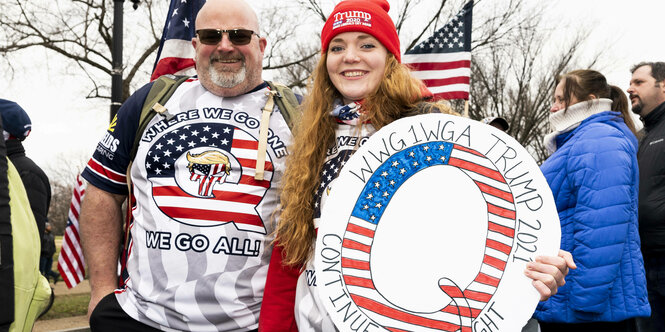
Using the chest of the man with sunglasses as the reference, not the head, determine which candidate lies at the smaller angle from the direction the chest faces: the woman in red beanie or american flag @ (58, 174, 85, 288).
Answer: the woman in red beanie

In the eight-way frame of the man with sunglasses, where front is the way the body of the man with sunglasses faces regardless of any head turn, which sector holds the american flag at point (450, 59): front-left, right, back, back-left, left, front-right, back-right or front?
back-left

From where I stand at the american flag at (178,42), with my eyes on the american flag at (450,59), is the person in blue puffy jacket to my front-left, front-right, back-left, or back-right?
front-right

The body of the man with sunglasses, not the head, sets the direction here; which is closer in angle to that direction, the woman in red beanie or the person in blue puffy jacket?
the woman in red beanie

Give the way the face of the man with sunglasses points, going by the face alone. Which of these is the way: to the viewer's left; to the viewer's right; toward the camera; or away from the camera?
toward the camera

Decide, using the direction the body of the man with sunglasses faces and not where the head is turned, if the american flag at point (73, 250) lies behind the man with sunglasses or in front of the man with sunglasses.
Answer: behind

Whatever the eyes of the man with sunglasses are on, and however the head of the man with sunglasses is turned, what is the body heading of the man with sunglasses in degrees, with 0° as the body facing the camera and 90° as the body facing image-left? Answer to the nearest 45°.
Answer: approximately 0°

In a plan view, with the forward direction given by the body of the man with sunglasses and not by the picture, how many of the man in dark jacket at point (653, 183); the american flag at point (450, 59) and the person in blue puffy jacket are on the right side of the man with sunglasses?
0

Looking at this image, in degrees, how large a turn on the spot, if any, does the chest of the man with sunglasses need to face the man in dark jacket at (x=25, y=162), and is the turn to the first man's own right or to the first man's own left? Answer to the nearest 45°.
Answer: approximately 135° to the first man's own right

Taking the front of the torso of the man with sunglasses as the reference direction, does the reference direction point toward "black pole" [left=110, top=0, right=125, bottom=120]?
no

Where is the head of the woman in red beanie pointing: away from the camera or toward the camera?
toward the camera

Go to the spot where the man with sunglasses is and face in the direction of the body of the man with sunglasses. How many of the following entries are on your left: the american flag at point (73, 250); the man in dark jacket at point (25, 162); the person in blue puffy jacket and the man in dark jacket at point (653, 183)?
2

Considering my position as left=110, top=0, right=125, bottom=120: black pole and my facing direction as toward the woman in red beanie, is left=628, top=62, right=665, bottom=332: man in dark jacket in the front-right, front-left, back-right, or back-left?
front-left
